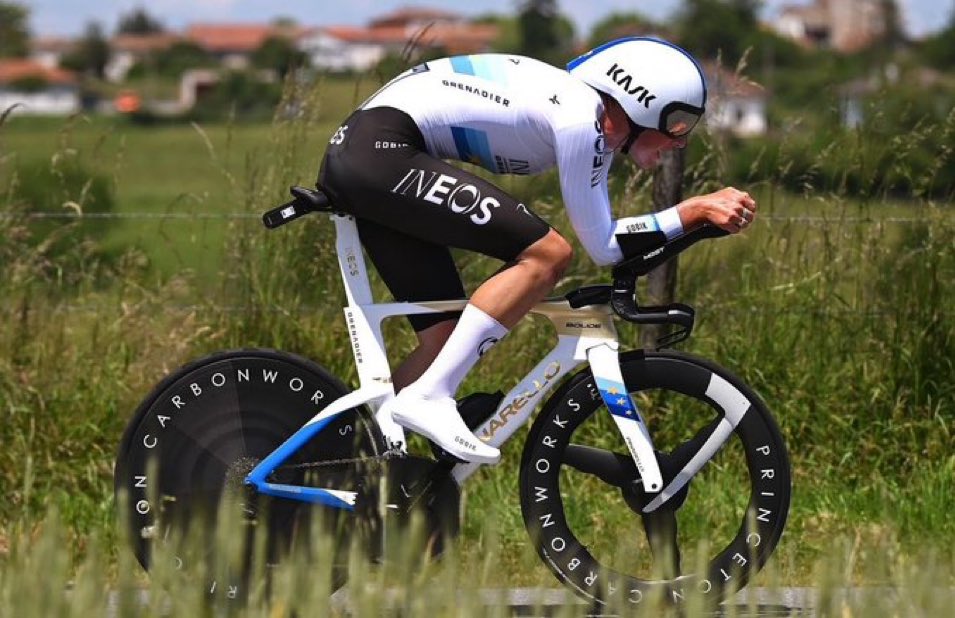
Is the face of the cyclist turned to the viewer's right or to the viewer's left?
to the viewer's right

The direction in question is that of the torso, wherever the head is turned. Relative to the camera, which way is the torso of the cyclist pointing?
to the viewer's right

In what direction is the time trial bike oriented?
to the viewer's right
